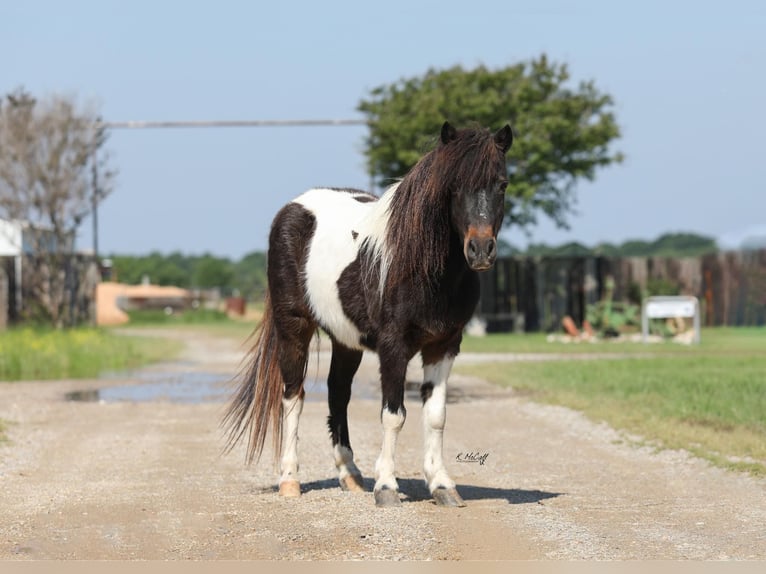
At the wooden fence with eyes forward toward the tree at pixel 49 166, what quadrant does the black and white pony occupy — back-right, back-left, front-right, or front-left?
front-left

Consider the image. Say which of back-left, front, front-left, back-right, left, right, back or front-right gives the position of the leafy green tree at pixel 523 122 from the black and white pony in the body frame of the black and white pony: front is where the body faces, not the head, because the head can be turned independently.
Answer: back-left

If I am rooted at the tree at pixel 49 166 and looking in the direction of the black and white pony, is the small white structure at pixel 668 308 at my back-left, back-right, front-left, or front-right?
front-left

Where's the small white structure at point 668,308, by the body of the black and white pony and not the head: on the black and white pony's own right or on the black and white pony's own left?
on the black and white pony's own left

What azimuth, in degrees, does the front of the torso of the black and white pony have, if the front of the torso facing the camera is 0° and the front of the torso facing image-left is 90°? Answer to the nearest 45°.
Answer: approximately 315°

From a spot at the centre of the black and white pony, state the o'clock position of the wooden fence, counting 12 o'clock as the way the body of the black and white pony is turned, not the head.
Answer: The wooden fence is roughly at 8 o'clock from the black and white pony.

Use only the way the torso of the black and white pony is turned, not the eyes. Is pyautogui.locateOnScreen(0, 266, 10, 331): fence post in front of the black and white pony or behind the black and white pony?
behind

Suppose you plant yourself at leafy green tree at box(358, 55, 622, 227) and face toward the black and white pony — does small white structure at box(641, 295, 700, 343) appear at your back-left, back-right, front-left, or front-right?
front-left
